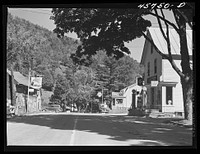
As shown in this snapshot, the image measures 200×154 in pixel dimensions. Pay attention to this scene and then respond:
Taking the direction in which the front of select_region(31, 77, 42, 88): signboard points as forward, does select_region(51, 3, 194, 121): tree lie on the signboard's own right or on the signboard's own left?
on the signboard's own left

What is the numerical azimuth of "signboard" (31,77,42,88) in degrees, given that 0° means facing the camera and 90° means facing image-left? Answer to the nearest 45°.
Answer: approximately 0°
